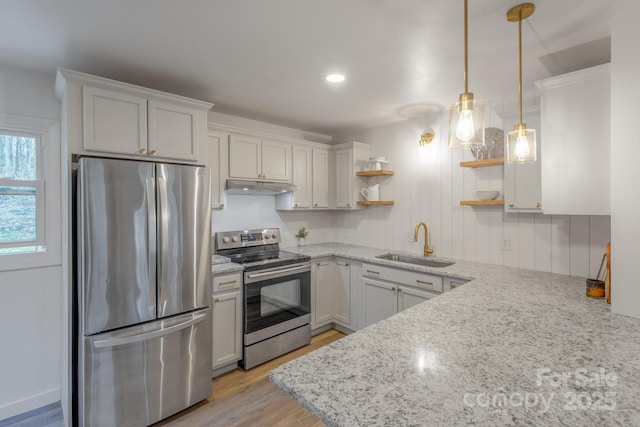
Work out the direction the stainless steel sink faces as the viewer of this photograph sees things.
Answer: facing the viewer and to the left of the viewer

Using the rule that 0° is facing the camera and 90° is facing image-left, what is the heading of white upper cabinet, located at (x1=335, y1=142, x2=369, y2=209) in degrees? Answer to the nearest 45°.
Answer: approximately 45°

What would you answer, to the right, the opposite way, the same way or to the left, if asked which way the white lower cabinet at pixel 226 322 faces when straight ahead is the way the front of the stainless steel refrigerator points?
the same way

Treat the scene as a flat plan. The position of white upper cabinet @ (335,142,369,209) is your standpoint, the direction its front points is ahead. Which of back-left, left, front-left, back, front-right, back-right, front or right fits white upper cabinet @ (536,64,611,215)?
left

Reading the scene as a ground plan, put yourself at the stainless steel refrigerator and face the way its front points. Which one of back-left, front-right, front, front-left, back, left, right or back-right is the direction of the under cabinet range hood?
left

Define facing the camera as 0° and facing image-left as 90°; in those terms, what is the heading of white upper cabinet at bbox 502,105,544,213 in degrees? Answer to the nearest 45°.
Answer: approximately 45°

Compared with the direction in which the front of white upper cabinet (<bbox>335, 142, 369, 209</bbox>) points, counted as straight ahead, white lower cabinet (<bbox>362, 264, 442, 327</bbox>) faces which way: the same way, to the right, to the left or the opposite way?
the same way

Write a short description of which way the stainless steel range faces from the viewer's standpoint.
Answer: facing the viewer and to the right of the viewer
